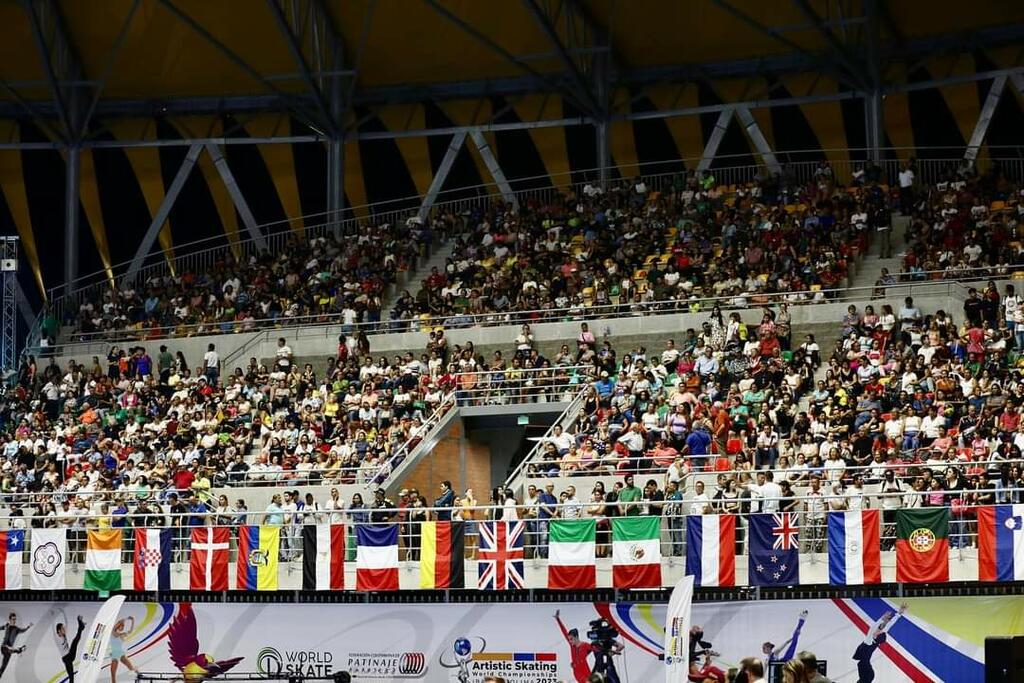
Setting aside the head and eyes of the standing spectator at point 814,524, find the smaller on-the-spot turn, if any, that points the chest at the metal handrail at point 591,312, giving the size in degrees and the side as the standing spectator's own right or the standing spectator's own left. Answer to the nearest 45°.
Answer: approximately 135° to the standing spectator's own right

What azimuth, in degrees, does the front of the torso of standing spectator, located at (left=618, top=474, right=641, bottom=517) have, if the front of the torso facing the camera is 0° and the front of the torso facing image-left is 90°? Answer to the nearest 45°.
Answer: approximately 0°

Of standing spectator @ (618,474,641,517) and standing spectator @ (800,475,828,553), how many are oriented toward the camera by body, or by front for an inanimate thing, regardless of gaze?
2

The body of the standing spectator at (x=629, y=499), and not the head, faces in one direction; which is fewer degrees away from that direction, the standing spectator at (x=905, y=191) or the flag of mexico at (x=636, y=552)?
the flag of mexico

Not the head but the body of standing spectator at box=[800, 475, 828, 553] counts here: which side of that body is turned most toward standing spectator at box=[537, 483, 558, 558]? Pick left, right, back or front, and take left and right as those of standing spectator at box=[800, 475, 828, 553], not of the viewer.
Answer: right

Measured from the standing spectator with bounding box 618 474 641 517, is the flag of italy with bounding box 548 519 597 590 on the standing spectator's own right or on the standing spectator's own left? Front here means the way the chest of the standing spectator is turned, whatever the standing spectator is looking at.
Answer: on the standing spectator's own right

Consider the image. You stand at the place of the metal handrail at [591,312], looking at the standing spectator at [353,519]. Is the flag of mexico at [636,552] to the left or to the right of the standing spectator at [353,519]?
left

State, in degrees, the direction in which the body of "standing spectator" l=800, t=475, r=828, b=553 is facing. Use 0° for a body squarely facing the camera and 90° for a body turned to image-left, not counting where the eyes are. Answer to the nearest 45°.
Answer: approximately 0°

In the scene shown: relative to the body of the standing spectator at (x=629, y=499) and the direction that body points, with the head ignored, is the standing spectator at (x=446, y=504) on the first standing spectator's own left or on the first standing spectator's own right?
on the first standing spectator's own right

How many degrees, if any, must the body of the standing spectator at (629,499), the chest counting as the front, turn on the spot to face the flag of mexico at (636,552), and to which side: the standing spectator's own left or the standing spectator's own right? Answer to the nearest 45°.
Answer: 0° — they already face it

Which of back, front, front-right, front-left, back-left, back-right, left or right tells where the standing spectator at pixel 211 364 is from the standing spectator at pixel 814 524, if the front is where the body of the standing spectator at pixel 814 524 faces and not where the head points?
back-right

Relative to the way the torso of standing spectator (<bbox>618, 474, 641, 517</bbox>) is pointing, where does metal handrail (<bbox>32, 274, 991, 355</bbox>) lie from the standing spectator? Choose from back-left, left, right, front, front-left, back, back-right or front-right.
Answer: back

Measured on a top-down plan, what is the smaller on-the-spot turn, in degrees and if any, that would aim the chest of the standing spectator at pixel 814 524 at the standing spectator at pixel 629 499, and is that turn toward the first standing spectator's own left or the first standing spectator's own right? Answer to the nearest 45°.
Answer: approximately 135° to the first standing spectator's own right

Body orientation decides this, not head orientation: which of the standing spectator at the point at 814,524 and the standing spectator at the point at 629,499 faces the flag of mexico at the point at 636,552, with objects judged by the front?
the standing spectator at the point at 629,499

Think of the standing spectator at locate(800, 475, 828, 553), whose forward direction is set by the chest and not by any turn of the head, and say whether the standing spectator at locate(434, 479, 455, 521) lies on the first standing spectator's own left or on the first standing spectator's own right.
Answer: on the first standing spectator's own right
